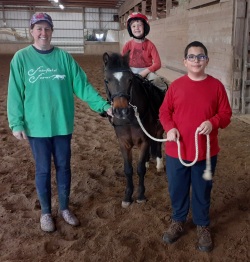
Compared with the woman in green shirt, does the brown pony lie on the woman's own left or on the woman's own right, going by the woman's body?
on the woman's own left

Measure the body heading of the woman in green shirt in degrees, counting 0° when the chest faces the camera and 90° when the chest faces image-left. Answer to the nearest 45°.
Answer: approximately 0°
